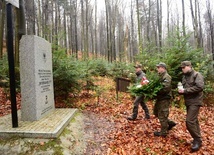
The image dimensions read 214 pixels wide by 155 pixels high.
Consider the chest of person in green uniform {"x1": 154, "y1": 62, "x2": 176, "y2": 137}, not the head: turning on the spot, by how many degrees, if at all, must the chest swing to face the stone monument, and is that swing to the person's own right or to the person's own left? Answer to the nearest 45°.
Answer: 0° — they already face it

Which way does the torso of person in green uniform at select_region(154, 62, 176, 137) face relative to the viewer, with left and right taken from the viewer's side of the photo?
facing to the left of the viewer

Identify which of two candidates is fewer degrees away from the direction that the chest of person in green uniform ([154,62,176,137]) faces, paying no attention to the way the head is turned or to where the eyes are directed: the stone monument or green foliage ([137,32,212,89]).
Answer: the stone monument

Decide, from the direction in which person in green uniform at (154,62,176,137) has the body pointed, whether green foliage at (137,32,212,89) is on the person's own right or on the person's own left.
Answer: on the person's own right
